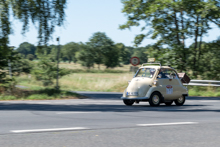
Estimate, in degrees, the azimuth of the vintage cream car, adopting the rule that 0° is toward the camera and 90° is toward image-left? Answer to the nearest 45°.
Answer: approximately 45°

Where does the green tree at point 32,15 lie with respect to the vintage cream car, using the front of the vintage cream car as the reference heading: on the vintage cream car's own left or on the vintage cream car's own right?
on the vintage cream car's own right

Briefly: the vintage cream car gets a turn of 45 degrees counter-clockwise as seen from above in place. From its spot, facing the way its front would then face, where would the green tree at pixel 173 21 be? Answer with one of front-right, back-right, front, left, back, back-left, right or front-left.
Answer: back
